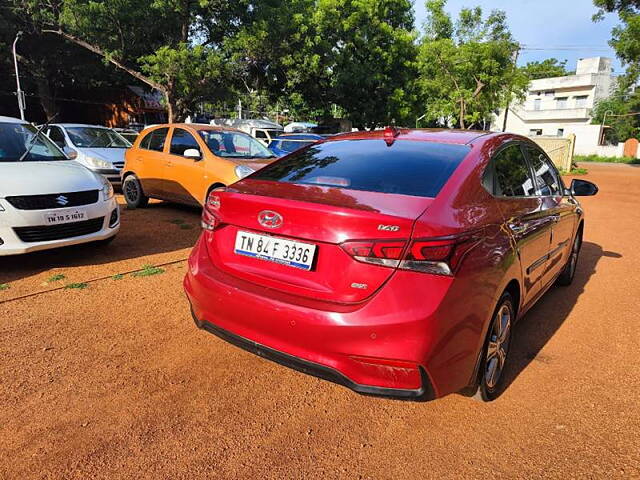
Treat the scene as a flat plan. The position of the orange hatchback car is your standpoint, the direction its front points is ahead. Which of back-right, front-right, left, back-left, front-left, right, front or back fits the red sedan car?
front-right

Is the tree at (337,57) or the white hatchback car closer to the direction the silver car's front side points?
the white hatchback car

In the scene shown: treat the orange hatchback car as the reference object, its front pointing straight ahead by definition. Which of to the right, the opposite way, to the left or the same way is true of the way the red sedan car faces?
to the left

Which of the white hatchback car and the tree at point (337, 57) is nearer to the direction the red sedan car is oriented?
the tree

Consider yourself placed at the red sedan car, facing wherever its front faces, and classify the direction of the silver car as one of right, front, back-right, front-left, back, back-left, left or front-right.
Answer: left

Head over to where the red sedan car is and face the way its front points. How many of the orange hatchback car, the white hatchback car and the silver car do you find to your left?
3

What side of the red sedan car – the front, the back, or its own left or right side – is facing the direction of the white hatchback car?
left

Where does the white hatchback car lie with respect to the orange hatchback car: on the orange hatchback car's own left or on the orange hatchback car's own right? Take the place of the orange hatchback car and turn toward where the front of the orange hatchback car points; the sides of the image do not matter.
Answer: on the orange hatchback car's own right

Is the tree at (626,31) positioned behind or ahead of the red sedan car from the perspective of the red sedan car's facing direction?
ahead

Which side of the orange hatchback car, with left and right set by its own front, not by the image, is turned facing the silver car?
back

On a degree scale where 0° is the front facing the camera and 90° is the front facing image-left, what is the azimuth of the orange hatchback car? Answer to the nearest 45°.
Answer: approximately 315°

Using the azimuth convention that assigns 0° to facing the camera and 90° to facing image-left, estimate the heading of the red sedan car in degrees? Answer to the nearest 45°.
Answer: approximately 225°

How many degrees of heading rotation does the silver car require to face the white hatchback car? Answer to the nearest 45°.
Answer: approximately 45° to its right
